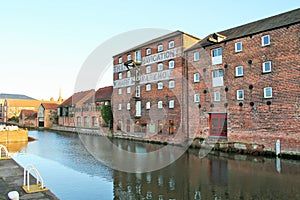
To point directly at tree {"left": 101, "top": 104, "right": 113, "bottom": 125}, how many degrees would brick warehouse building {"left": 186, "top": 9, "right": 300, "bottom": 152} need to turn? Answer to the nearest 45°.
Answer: approximately 90° to its right

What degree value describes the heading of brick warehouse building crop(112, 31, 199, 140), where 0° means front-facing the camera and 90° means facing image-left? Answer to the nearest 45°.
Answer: approximately 45°

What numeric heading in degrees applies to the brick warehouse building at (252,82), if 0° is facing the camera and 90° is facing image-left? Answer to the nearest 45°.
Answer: approximately 45°

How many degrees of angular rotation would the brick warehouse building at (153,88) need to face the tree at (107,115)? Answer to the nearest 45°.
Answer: approximately 90° to its right

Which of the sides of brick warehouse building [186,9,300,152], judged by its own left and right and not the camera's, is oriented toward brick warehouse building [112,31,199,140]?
right

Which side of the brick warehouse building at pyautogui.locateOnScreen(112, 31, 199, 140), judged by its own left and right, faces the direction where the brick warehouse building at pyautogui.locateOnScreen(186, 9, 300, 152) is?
left
